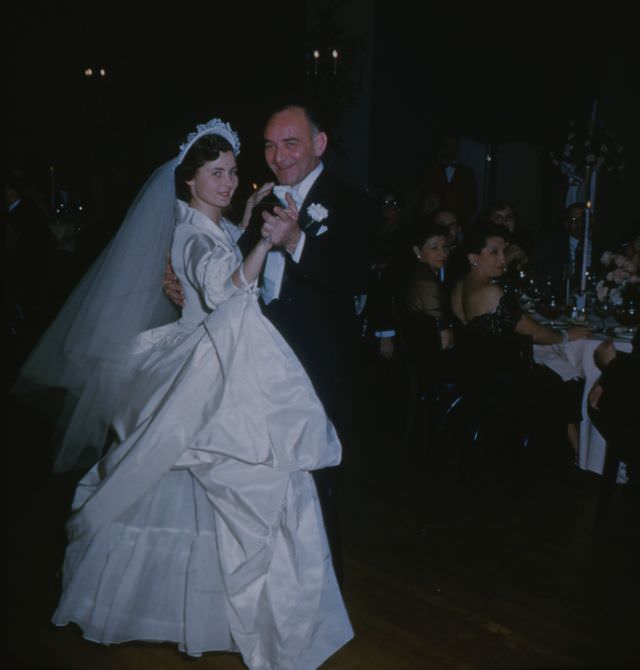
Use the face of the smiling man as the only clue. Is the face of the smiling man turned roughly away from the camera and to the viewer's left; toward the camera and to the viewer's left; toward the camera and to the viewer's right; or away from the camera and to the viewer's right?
toward the camera and to the viewer's left

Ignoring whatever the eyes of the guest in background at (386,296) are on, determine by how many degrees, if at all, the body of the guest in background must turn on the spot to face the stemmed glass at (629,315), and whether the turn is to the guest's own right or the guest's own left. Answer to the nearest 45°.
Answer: approximately 45° to the guest's own left

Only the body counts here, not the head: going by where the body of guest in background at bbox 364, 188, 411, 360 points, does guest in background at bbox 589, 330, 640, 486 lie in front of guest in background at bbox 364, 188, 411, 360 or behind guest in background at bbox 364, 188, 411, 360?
in front

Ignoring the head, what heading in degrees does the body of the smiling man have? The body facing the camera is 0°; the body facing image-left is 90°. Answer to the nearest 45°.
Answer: approximately 45°

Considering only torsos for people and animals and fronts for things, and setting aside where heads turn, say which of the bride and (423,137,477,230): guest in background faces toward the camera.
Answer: the guest in background

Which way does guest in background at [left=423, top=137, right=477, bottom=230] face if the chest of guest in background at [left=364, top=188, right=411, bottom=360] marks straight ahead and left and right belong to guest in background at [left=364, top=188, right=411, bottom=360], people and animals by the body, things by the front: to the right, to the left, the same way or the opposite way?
the same way

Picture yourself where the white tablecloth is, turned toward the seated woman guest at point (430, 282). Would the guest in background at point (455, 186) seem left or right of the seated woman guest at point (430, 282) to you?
right

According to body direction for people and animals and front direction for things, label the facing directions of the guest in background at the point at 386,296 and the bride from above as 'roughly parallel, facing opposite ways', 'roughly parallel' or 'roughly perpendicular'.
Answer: roughly perpendicular

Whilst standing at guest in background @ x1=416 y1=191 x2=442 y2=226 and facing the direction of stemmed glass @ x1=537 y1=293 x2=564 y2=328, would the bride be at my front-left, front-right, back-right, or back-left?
front-right

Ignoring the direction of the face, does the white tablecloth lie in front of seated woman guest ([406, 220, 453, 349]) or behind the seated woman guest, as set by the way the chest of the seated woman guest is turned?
in front

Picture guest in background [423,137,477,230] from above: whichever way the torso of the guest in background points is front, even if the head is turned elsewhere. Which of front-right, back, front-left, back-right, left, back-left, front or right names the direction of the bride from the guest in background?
front

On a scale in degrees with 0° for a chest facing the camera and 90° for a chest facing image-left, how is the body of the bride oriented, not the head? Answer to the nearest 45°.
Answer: approximately 270°

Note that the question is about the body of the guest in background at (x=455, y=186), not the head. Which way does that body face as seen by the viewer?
toward the camera
